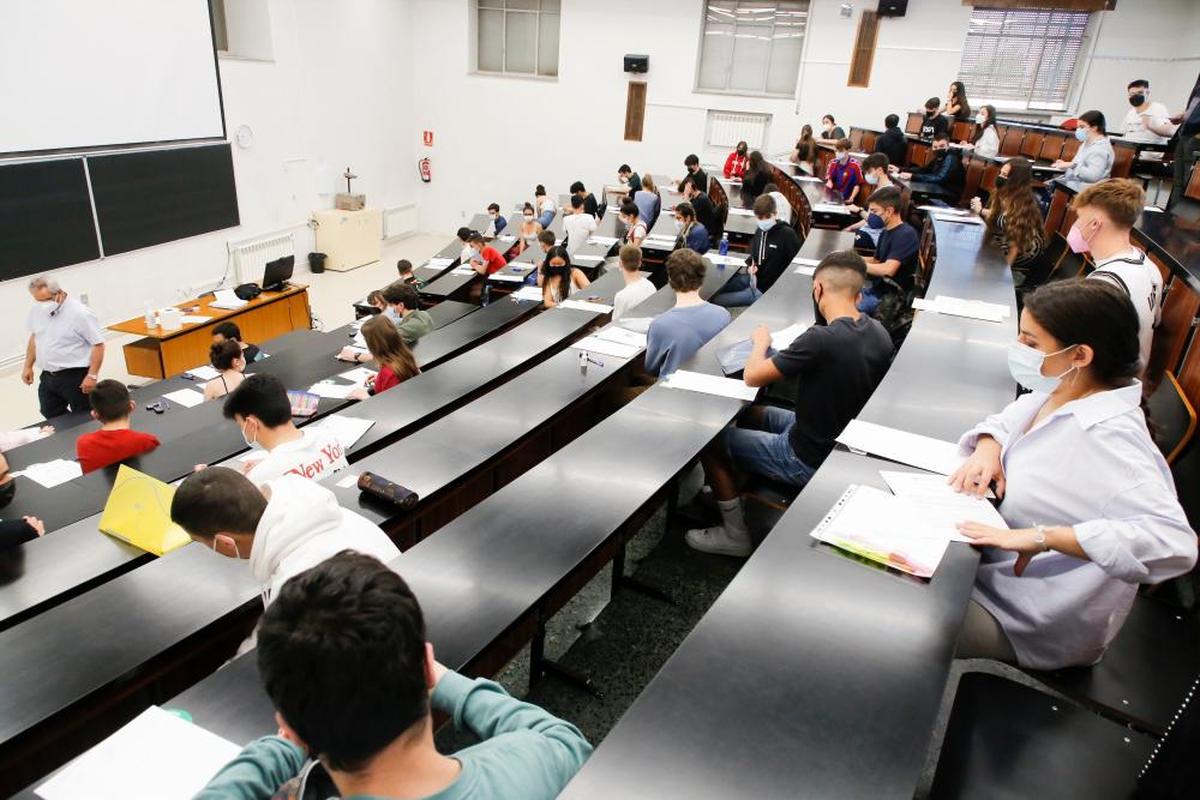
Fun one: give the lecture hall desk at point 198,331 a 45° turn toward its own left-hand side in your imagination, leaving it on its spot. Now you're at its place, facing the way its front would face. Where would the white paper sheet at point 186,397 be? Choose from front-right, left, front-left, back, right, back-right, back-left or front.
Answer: right

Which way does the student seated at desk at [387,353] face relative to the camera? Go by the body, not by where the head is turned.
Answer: to the viewer's left

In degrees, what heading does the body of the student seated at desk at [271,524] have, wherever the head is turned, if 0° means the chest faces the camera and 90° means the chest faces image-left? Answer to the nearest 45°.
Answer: approximately 90°

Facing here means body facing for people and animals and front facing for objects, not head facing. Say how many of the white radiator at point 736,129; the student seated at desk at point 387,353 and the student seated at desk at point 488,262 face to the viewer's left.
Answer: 2

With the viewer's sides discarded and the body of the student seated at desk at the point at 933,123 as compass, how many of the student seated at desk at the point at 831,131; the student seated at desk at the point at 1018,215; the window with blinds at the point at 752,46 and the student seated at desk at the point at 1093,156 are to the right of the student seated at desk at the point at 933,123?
2

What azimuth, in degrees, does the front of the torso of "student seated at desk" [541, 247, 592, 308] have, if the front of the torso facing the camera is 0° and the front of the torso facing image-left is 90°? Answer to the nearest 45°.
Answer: approximately 45°

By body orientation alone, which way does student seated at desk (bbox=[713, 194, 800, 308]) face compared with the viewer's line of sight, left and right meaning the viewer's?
facing the viewer and to the left of the viewer

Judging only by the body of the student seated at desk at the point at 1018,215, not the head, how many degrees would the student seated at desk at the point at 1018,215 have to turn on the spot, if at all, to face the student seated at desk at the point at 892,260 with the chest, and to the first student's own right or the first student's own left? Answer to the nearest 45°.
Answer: approximately 45° to the first student's own left

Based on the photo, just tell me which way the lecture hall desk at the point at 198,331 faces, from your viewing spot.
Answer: facing the viewer and to the right of the viewer

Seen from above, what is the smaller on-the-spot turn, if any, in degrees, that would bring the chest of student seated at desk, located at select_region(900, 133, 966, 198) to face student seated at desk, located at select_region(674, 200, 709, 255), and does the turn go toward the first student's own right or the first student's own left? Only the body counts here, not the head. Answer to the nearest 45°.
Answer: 0° — they already face them

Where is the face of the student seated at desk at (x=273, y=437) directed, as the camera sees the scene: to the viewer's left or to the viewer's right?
to the viewer's left

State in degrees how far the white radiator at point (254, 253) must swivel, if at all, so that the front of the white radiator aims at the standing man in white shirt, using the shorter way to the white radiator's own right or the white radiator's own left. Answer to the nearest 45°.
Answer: approximately 45° to the white radiator's own right

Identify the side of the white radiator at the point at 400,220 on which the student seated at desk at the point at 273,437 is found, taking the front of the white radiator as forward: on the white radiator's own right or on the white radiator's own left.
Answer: on the white radiator's own right
